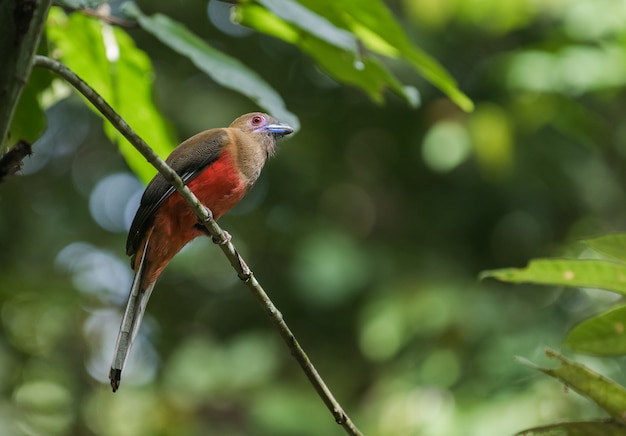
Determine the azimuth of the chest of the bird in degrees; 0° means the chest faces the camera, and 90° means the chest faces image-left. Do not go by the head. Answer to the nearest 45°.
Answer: approximately 270°
